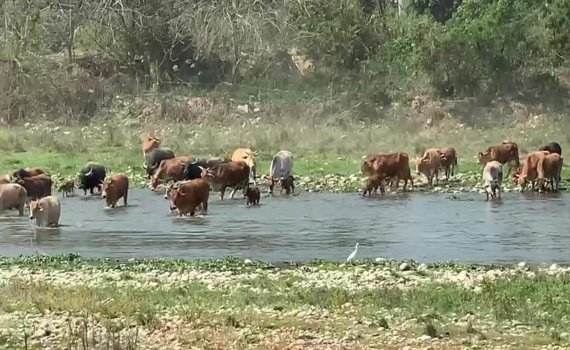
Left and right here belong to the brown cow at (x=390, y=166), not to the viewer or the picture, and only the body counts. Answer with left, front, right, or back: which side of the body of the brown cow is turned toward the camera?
left

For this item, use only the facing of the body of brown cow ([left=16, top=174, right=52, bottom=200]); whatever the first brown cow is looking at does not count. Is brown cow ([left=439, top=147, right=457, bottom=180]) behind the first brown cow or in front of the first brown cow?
behind

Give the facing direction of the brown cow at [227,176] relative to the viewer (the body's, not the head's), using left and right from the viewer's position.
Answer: facing to the left of the viewer

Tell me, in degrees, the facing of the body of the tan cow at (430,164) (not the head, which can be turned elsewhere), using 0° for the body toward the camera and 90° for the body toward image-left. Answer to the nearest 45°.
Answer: approximately 45°

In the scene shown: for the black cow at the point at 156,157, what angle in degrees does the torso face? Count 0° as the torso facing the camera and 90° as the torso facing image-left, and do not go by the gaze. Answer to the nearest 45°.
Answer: approximately 45°

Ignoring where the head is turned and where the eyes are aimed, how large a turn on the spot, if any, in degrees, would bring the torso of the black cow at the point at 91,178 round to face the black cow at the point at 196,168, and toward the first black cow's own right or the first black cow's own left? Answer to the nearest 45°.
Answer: approximately 135° to the first black cow's own left

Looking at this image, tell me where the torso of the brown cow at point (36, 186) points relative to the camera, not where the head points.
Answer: to the viewer's left

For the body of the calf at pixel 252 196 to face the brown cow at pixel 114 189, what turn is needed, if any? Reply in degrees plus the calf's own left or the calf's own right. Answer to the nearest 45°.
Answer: approximately 90° to the calf's own right

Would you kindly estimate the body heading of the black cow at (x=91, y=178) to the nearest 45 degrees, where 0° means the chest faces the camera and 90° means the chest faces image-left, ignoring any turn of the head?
approximately 45°

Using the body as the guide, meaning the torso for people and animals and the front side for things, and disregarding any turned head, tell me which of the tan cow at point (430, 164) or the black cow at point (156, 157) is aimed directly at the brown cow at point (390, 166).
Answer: the tan cow
